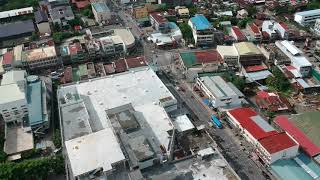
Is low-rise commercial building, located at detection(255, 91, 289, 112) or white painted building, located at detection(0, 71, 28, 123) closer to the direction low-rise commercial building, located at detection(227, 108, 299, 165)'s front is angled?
the white painted building

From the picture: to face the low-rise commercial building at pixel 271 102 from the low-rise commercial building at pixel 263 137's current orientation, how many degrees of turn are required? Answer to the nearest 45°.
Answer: approximately 135° to its right

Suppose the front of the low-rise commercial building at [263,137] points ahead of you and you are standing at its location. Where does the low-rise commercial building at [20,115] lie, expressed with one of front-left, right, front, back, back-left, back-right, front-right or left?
front-right

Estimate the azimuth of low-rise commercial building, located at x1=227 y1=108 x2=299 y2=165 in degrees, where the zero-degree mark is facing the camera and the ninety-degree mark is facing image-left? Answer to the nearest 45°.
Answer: approximately 45°

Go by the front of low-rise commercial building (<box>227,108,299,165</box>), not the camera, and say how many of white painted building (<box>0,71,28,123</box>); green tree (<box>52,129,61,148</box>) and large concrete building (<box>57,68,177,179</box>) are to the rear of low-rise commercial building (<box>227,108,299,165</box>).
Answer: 0

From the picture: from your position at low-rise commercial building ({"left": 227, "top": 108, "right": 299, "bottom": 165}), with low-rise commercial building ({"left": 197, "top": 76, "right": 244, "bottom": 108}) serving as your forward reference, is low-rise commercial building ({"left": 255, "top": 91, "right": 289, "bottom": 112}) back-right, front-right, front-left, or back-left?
front-right

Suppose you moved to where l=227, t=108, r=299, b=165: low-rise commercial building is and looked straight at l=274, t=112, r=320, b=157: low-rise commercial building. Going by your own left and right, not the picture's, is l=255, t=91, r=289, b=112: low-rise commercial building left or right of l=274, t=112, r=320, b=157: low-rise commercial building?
left

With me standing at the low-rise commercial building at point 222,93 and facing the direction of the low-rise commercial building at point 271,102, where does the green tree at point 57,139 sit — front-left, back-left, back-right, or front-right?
back-right

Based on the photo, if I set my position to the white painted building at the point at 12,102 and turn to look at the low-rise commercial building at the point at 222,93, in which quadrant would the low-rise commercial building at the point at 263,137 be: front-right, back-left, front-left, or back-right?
front-right

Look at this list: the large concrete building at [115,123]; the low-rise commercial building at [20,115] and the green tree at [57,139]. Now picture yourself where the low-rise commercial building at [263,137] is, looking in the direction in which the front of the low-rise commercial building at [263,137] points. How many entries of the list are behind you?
0

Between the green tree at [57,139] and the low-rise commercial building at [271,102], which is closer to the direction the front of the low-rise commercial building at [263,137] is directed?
the green tree

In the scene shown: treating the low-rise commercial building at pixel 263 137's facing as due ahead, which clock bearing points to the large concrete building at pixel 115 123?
The large concrete building is roughly at 1 o'clock from the low-rise commercial building.

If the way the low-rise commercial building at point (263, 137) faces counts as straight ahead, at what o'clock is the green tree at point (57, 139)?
The green tree is roughly at 1 o'clock from the low-rise commercial building.

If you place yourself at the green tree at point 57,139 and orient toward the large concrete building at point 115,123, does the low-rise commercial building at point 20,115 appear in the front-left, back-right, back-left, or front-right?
back-left

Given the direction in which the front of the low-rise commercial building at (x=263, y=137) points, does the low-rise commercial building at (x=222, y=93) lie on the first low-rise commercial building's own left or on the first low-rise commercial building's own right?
on the first low-rise commercial building's own right
